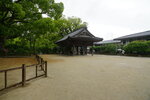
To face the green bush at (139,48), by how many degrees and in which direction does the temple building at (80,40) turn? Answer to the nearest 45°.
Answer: approximately 45° to its left

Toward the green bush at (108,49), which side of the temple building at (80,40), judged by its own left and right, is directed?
left

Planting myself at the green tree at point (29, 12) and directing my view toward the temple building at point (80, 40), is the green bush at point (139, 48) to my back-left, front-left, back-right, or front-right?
front-right

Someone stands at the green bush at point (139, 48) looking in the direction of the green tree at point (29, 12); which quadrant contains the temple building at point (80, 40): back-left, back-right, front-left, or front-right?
front-right

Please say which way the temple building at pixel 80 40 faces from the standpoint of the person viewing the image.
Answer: facing the viewer and to the right of the viewer

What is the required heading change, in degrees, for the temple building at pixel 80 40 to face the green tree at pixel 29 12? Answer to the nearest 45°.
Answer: approximately 90° to its right

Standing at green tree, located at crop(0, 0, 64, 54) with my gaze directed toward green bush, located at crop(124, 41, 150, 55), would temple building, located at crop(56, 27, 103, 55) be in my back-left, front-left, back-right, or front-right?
front-left
